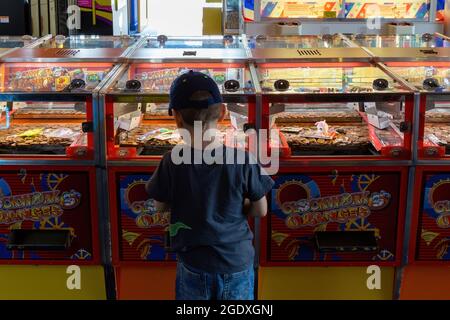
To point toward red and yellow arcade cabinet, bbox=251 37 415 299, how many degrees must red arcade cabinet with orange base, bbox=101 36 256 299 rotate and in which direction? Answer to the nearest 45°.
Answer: approximately 90° to its left

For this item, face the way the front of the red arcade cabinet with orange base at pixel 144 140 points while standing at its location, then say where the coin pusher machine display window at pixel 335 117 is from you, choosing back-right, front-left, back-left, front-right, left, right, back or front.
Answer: left

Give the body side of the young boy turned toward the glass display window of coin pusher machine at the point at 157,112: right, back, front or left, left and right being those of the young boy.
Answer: front

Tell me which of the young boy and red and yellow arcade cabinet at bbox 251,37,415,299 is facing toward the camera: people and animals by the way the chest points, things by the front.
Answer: the red and yellow arcade cabinet

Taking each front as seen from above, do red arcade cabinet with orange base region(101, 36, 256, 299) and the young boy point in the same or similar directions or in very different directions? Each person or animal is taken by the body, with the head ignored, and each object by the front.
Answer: very different directions

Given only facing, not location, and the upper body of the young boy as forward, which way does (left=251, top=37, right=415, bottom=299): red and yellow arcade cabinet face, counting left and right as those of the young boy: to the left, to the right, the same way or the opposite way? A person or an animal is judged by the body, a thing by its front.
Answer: the opposite way

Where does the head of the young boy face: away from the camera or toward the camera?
away from the camera

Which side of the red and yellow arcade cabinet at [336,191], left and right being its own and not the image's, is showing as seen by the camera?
front

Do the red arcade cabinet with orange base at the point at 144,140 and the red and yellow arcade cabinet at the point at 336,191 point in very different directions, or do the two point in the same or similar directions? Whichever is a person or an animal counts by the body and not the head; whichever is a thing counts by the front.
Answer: same or similar directions

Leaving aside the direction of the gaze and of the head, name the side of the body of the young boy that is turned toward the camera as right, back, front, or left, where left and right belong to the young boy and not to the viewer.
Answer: back

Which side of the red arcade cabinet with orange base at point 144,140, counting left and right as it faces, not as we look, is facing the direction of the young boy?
front

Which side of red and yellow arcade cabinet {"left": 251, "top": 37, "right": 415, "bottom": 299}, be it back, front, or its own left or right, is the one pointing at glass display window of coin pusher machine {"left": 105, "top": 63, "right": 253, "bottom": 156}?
right

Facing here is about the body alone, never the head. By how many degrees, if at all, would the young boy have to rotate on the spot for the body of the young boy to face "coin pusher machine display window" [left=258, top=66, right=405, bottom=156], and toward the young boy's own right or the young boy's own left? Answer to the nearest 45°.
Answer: approximately 45° to the young boy's own right

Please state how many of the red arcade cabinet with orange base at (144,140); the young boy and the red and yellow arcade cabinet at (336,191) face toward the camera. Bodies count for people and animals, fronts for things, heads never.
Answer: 2

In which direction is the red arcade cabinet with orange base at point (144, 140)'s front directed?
toward the camera

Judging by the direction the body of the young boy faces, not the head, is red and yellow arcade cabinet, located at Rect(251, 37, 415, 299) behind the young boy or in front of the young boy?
in front
